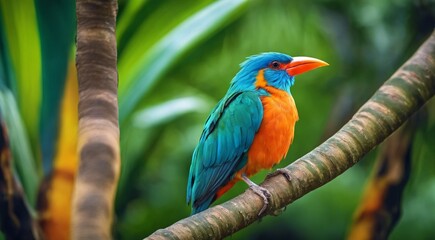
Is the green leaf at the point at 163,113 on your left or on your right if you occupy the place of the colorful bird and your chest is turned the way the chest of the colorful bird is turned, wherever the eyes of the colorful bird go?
on your left

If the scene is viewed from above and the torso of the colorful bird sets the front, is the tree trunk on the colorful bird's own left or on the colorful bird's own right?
on the colorful bird's own right

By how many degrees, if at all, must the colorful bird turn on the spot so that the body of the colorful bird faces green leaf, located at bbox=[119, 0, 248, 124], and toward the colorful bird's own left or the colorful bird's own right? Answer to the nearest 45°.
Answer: approximately 135° to the colorful bird's own left

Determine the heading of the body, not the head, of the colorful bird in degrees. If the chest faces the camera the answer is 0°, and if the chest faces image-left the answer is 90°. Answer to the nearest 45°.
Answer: approximately 270°
